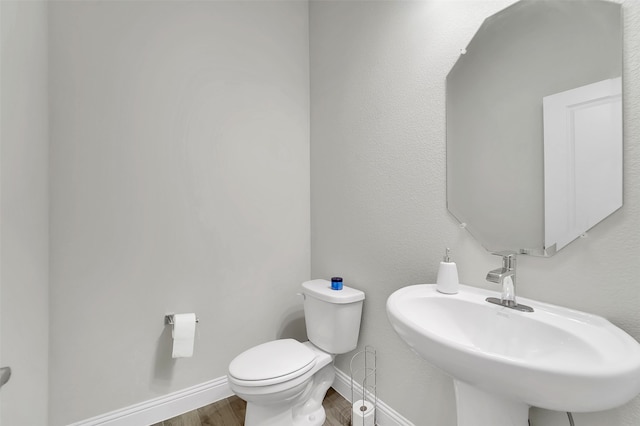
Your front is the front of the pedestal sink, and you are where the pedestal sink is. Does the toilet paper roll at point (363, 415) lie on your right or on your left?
on your right

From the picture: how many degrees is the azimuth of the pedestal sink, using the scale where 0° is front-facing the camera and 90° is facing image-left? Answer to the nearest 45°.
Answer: approximately 45°

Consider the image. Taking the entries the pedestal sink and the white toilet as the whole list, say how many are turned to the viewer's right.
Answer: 0

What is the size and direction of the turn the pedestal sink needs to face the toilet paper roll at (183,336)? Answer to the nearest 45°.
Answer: approximately 45° to its right

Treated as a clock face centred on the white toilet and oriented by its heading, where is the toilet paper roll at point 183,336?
The toilet paper roll is roughly at 2 o'clock from the white toilet.

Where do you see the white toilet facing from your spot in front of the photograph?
facing the viewer and to the left of the viewer

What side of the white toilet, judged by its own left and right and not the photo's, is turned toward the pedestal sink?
left
